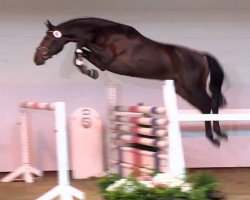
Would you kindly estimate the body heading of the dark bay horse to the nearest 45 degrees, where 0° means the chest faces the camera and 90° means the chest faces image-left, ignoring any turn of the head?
approximately 90°

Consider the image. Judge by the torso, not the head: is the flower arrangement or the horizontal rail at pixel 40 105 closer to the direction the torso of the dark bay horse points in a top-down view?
the horizontal rail

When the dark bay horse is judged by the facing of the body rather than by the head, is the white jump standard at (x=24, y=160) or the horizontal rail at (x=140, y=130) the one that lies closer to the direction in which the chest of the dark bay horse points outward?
the white jump standard

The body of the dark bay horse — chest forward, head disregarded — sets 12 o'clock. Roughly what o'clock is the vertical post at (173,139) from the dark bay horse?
The vertical post is roughly at 9 o'clock from the dark bay horse.

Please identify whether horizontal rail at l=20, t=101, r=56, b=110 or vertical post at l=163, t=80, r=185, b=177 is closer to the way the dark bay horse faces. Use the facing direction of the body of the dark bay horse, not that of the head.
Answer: the horizontal rail

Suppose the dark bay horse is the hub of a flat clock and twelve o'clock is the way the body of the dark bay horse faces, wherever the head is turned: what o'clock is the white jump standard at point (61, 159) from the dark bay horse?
The white jump standard is roughly at 10 o'clock from the dark bay horse.

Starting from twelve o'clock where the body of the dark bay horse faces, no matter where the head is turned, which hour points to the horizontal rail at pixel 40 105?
The horizontal rail is roughly at 11 o'clock from the dark bay horse.
